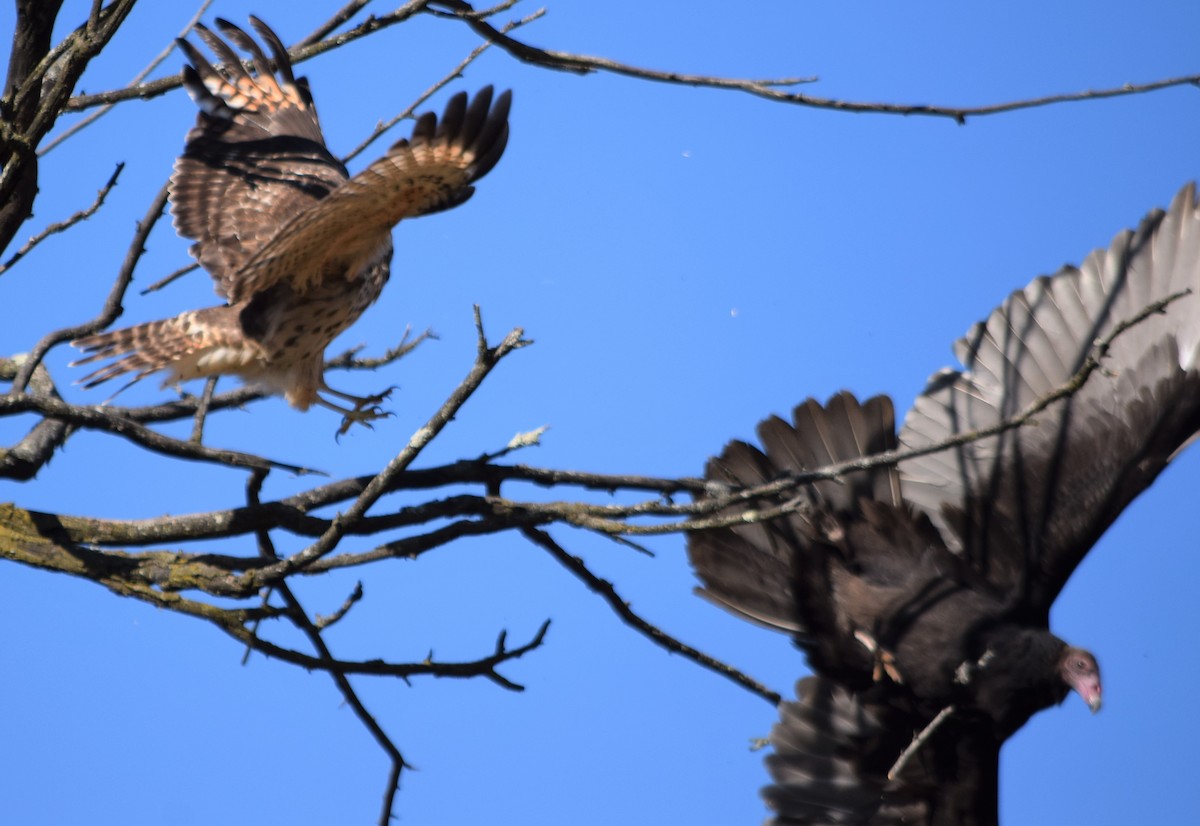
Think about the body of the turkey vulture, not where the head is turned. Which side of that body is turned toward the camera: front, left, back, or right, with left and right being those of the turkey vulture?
right

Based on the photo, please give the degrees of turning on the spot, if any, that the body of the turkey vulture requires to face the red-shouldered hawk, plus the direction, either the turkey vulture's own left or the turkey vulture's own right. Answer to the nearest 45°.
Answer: approximately 135° to the turkey vulture's own right
